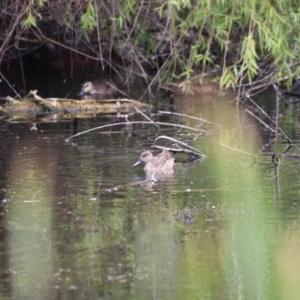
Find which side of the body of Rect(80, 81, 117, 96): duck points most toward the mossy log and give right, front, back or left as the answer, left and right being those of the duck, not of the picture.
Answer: left

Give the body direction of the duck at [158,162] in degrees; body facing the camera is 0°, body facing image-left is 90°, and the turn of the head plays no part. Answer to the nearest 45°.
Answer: approximately 90°

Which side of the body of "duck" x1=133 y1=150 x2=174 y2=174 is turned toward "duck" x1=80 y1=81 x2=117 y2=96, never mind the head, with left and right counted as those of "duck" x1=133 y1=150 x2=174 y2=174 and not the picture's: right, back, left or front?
right

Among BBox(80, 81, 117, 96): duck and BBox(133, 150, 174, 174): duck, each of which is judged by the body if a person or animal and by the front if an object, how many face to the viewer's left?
2

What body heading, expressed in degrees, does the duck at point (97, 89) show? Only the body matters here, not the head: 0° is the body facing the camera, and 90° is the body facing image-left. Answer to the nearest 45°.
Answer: approximately 90°

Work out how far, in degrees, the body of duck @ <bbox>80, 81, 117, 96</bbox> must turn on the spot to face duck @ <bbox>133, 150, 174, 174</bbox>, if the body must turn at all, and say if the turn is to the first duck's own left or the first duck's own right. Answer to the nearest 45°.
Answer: approximately 90° to the first duck's own left
